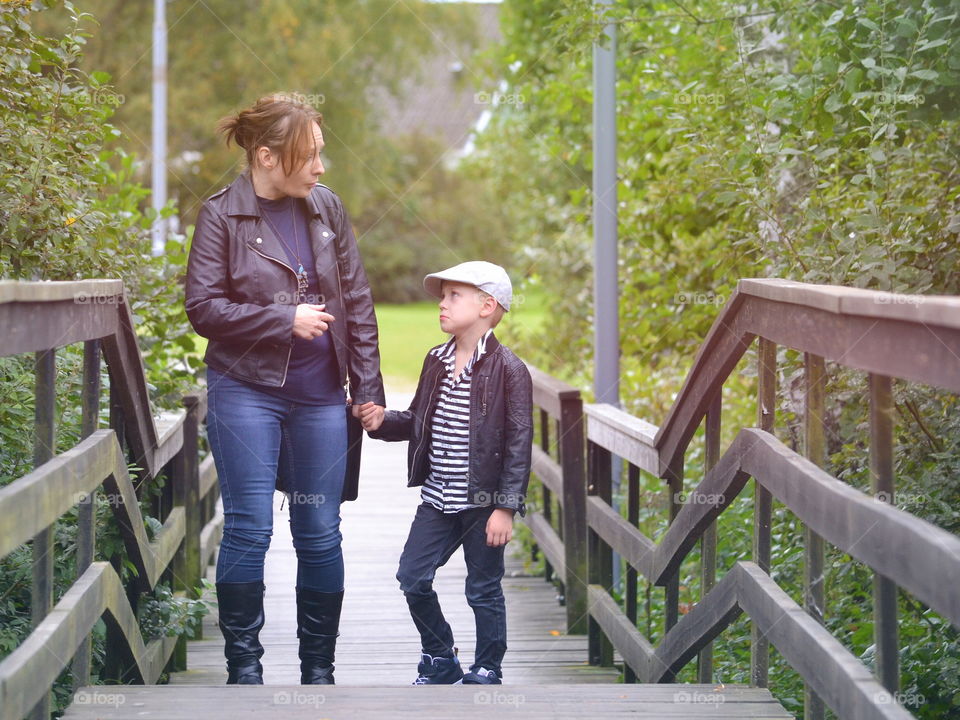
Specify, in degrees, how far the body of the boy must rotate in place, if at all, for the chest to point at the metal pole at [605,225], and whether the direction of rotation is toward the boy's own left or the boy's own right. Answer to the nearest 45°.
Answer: approximately 135° to the boy's own right

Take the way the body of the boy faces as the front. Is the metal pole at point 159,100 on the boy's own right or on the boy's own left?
on the boy's own right

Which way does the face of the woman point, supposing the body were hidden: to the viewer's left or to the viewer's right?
to the viewer's right

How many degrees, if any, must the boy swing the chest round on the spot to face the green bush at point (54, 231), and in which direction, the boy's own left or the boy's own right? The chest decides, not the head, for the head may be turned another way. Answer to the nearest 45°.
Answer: approximately 45° to the boy's own right

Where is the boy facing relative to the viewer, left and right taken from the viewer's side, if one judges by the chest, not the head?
facing the viewer and to the left of the viewer

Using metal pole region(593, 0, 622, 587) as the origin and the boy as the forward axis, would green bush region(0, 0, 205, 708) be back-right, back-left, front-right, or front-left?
front-right

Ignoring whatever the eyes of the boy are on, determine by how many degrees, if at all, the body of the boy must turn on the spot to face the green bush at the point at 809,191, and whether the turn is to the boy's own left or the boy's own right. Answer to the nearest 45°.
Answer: approximately 180°

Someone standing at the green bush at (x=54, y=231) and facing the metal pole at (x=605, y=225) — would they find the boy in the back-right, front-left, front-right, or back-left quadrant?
front-right

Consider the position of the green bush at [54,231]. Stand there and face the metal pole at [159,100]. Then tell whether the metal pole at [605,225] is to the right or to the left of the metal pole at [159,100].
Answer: right

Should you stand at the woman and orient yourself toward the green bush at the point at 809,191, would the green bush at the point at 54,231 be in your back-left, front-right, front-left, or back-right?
back-left

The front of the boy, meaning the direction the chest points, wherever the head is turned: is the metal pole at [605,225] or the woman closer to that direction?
the woman
